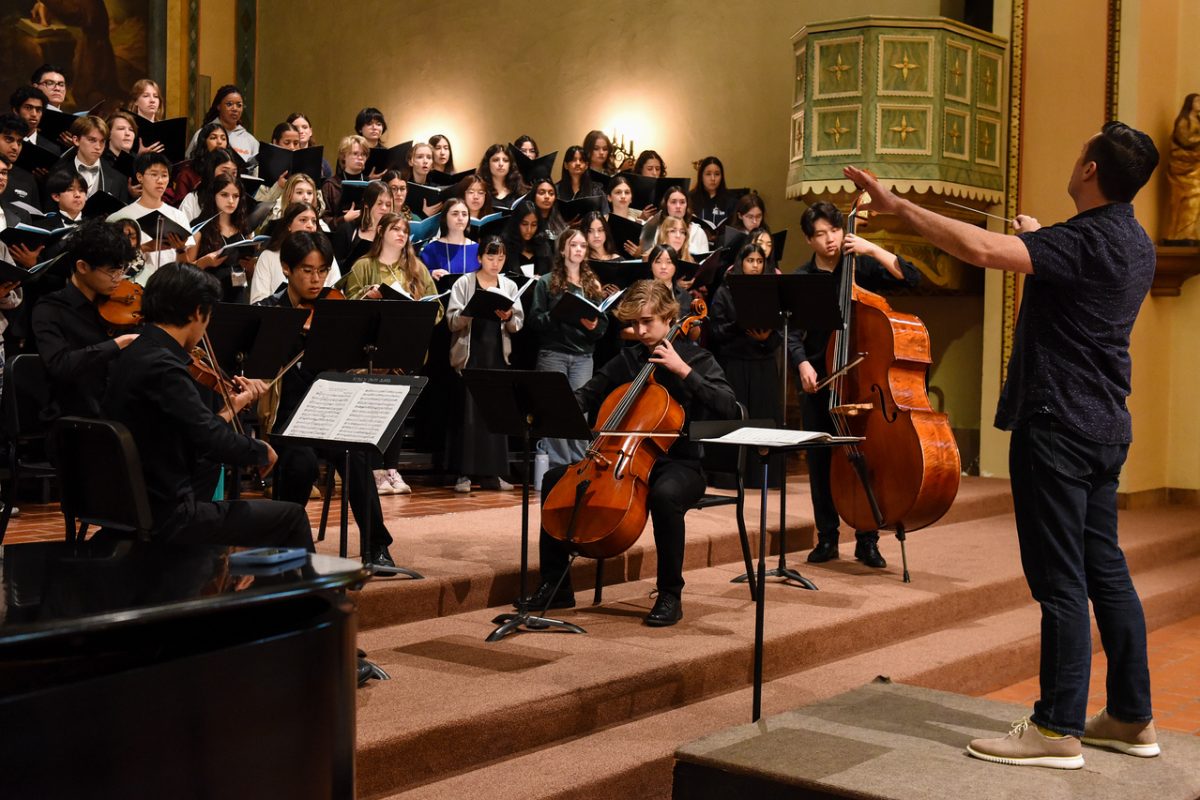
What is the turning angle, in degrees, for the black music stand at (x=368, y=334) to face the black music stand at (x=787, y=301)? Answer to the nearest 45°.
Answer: approximately 90° to its right

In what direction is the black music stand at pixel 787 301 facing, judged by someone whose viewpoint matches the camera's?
facing away from the viewer

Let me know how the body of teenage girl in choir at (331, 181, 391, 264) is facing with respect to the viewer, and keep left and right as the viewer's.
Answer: facing the viewer and to the right of the viewer

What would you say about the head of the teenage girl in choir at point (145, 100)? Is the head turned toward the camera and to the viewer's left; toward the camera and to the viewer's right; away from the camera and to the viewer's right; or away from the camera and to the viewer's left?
toward the camera and to the viewer's right

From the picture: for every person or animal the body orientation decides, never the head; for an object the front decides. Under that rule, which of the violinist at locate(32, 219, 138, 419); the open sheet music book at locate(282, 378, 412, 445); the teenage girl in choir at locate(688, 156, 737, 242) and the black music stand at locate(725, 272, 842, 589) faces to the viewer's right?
the violinist

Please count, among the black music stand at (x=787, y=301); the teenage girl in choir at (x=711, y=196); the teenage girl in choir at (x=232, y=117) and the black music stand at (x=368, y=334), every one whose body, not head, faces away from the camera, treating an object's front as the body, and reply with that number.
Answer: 2

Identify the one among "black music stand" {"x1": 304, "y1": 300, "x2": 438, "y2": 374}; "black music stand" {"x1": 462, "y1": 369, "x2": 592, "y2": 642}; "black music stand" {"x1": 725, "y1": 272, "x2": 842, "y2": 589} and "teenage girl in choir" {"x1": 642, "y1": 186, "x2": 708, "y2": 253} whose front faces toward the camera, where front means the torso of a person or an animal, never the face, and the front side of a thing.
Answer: the teenage girl in choir

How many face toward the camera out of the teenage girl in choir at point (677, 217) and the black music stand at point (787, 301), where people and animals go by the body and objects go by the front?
1

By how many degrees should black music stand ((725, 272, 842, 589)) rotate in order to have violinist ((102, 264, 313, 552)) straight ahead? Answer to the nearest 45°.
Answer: approximately 135° to its left

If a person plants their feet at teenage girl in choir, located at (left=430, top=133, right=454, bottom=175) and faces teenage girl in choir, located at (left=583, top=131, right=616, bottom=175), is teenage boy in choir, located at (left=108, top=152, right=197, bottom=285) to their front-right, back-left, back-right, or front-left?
back-right

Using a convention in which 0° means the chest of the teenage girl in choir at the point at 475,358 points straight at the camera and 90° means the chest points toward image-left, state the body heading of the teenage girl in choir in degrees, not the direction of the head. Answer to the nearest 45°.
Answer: approximately 315°

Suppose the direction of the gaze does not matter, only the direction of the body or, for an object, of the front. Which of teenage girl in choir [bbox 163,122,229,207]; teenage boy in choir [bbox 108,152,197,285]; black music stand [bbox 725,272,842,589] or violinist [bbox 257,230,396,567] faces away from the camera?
the black music stand

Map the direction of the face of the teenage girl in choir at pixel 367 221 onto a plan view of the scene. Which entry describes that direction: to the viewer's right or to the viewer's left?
to the viewer's right

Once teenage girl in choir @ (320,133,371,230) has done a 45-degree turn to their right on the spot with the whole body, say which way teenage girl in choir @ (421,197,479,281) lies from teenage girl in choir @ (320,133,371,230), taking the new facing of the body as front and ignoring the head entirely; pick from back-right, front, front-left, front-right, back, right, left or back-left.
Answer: front-left

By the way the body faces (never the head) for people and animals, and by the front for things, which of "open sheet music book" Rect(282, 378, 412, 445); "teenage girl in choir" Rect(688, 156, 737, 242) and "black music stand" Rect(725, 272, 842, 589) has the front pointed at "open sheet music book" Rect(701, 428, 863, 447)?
the teenage girl in choir
